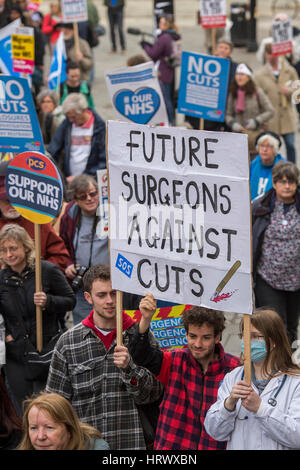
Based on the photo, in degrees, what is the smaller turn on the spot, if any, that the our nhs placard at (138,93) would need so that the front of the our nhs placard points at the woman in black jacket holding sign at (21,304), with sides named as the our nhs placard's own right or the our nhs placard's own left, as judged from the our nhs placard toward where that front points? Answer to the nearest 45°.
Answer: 0° — it already faces them

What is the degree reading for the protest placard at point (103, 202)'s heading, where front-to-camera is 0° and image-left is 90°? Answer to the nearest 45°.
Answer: approximately 0°

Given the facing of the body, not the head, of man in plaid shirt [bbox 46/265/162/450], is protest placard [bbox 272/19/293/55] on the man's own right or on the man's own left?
on the man's own left

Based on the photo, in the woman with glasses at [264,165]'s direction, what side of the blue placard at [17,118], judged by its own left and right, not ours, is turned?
left

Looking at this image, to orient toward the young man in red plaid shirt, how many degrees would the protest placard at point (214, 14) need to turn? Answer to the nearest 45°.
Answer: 0° — it already faces them

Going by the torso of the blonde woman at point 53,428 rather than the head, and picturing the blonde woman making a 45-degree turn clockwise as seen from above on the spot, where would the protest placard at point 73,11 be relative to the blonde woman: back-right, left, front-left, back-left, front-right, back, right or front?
right

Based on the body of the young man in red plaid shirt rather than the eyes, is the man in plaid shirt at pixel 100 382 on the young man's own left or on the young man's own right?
on the young man's own right

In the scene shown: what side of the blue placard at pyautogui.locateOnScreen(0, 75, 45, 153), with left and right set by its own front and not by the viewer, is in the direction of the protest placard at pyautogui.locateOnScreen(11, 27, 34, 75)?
back

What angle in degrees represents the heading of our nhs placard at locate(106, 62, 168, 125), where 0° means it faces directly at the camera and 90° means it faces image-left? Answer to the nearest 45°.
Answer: approximately 0°
